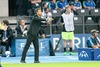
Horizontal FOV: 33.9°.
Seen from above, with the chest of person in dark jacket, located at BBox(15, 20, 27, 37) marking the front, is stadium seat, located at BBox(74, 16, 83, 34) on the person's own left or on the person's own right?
on the person's own left

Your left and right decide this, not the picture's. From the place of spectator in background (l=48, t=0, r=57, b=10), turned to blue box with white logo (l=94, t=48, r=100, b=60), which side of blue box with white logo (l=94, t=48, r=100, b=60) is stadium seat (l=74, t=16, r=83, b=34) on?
left

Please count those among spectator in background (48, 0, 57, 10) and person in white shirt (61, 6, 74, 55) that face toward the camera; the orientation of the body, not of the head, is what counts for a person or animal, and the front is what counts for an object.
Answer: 2

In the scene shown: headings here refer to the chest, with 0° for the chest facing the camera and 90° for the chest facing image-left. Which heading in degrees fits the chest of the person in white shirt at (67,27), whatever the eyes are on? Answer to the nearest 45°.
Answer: approximately 0°

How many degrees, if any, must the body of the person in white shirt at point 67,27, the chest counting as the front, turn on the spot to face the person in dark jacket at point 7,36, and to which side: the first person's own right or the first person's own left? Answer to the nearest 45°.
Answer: approximately 90° to the first person's own right

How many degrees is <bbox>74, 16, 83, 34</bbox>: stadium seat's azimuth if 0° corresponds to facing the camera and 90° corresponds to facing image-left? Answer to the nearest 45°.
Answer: approximately 0°

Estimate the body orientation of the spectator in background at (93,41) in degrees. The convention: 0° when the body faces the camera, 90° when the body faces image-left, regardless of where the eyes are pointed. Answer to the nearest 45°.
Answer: approximately 315°

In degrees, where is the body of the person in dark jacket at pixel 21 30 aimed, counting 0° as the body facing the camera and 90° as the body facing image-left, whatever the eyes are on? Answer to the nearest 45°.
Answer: approximately 315°
